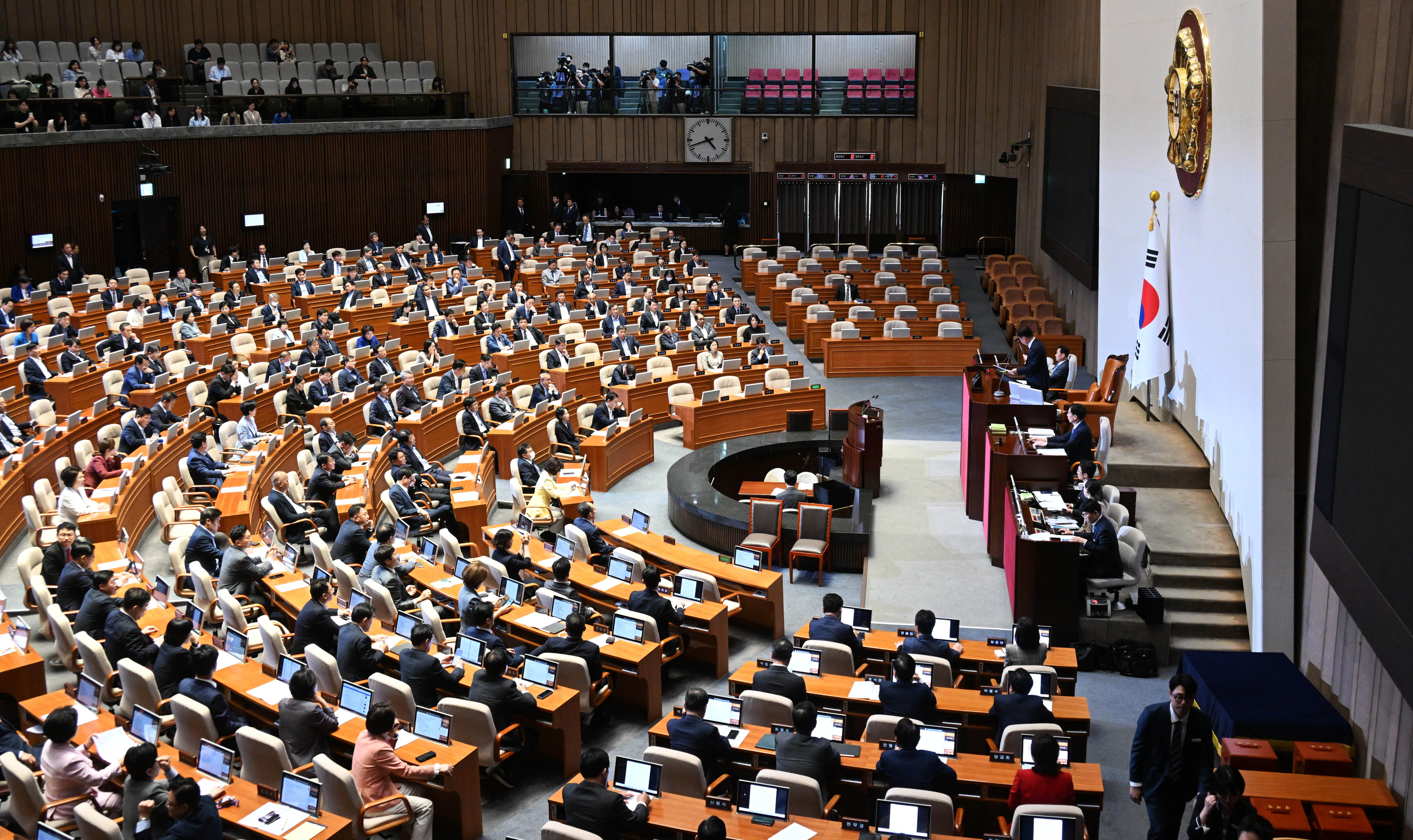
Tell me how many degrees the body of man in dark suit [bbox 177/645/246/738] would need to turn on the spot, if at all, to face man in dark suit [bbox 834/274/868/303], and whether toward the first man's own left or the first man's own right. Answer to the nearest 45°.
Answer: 0° — they already face them

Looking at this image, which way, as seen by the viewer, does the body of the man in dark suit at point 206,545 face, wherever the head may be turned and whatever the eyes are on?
to the viewer's right

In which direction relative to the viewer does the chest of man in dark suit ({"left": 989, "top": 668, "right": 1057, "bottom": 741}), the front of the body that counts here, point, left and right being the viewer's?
facing away from the viewer

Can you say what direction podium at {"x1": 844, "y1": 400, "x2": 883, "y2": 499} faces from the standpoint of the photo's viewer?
facing to the left of the viewer

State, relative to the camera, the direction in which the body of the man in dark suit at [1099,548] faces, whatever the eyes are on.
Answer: to the viewer's left

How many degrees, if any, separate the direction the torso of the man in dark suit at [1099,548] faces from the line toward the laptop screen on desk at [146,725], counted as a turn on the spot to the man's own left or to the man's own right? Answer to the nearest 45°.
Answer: approximately 45° to the man's own left

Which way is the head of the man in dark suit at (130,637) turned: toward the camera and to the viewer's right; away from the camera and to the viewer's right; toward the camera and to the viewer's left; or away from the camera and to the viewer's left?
away from the camera and to the viewer's right

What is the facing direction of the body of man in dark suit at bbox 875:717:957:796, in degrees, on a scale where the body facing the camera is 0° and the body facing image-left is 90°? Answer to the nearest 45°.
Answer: approximately 180°

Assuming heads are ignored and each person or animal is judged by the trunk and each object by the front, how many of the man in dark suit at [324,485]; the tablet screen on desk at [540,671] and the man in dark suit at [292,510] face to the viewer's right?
2

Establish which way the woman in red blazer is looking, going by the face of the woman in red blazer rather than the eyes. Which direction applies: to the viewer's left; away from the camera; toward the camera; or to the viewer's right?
away from the camera

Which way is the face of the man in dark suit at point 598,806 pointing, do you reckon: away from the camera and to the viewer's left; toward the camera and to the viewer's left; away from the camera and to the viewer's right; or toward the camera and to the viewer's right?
away from the camera and to the viewer's right

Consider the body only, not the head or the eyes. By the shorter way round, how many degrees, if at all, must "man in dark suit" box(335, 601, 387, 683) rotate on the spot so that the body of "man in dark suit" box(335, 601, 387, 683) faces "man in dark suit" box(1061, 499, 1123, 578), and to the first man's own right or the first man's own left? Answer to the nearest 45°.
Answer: approximately 45° to the first man's own right
